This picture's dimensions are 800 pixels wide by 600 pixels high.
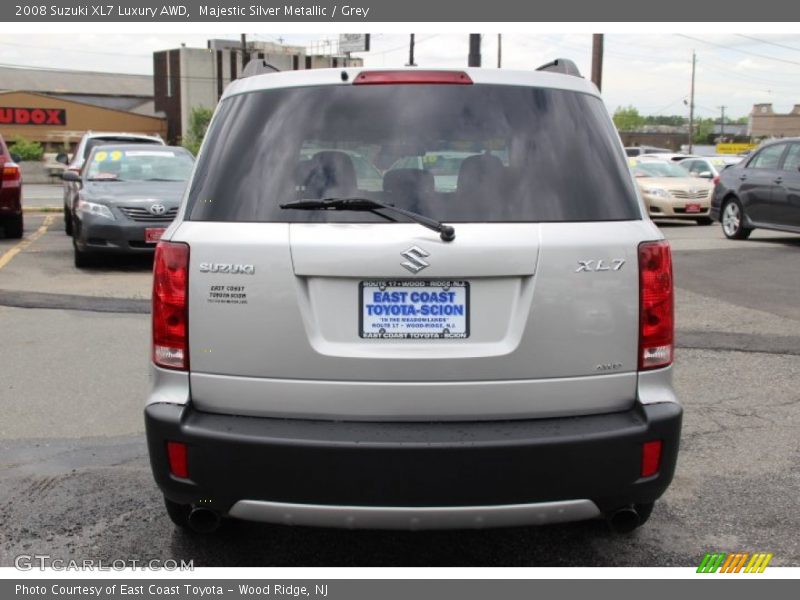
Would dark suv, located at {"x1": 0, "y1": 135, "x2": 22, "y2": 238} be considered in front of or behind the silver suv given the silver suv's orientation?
in front

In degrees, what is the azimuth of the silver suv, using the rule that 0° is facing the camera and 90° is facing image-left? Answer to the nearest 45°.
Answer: approximately 180°

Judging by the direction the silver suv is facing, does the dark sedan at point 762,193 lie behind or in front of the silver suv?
in front

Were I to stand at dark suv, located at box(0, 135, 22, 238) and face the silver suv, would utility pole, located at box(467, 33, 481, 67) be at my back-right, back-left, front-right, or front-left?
back-left

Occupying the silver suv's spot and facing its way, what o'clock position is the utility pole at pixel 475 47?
The utility pole is roughly at 12 o'clock from the silver suv.
